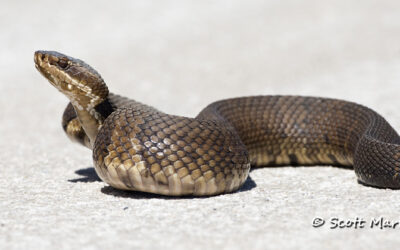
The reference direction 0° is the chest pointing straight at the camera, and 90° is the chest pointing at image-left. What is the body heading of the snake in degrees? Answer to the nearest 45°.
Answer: approximately 90°
